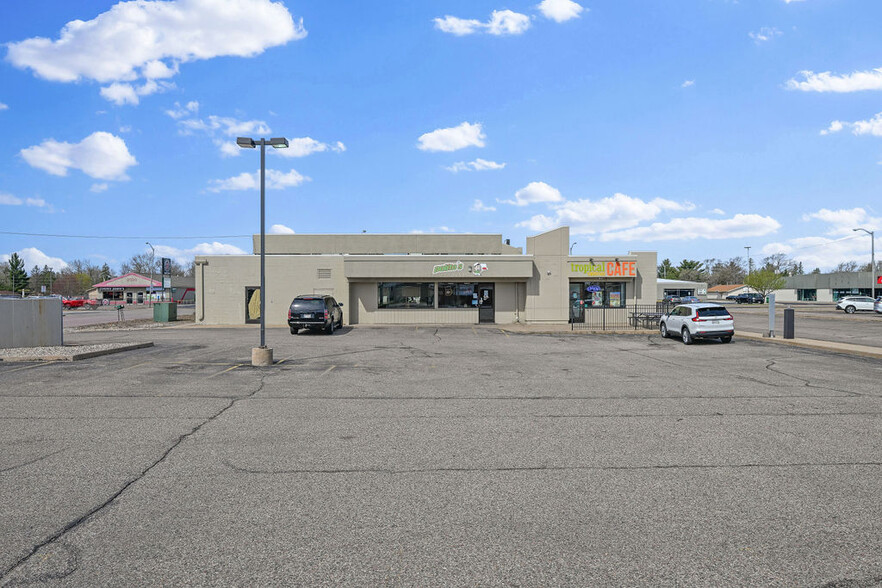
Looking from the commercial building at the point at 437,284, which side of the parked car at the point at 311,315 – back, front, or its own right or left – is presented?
front

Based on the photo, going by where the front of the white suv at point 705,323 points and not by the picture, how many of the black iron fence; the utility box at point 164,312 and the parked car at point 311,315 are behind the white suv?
0

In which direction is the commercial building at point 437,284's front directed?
toward the camera

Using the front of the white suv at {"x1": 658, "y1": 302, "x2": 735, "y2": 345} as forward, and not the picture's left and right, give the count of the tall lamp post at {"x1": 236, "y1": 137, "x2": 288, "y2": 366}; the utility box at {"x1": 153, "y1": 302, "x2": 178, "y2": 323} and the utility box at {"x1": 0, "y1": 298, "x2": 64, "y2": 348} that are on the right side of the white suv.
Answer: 0

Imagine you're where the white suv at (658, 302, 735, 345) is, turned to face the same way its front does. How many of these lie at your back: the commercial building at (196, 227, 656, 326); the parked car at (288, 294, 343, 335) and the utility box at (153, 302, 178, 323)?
0

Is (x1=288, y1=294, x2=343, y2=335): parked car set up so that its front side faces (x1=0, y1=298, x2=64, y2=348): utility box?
no

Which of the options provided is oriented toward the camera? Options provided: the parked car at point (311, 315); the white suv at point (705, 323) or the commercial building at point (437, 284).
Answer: the commercial building

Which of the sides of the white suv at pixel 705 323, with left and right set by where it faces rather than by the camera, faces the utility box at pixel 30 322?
left

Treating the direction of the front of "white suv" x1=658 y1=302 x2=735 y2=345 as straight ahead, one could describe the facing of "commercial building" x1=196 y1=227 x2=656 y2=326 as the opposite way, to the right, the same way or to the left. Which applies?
the opposite way

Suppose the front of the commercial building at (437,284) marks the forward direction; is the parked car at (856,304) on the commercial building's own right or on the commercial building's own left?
on the commercial building's own left

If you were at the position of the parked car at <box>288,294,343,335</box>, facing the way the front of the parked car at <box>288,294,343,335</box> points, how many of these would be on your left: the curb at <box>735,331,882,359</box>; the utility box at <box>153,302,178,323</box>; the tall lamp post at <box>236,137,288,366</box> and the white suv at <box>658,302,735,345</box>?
1

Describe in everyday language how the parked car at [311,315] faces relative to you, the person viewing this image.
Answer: facing away from the viewer and to the right of the viewer

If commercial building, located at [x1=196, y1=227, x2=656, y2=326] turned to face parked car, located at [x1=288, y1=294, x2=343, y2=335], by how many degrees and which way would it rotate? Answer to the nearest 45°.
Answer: approximately 45° to its right

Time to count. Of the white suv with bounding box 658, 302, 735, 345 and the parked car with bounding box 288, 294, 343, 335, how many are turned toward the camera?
0

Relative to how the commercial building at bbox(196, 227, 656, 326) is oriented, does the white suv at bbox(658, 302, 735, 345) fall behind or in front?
in front

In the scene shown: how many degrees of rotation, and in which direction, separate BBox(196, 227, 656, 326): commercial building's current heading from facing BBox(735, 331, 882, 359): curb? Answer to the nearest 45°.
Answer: approximately 45° to its left

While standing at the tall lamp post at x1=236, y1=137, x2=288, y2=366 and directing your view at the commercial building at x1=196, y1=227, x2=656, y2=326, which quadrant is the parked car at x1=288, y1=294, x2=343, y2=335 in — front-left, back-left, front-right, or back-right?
front-left

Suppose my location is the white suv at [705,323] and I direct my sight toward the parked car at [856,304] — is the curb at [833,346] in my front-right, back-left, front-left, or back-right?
front-right

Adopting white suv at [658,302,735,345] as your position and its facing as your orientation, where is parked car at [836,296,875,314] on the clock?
The parked car is roughly at 2 o'clock from the white suv.

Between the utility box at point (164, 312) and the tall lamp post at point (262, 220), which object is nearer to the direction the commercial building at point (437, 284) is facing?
the tall lamp post
